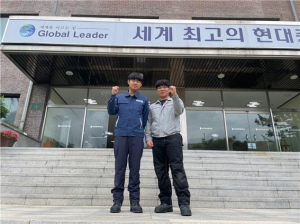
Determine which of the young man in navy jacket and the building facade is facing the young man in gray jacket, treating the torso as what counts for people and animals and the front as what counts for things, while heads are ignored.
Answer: the building facade

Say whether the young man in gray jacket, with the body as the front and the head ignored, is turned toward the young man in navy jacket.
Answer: no

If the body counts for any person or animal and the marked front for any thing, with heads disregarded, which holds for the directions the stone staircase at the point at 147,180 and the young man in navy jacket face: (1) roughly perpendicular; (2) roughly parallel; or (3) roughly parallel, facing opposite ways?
roughly parallel

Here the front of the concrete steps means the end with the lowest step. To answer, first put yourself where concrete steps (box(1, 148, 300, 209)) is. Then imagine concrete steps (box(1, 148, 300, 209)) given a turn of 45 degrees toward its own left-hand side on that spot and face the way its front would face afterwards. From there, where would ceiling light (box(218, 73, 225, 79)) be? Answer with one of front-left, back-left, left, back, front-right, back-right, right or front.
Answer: left

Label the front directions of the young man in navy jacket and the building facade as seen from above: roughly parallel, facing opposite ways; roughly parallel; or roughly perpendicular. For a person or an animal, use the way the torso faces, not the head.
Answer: roughly parallel

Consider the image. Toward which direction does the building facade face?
toward the camera

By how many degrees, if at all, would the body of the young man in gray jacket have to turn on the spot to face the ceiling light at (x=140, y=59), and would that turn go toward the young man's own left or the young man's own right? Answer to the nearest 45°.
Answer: approximately 180°

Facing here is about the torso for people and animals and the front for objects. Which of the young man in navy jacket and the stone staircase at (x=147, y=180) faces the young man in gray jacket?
the stone staircase

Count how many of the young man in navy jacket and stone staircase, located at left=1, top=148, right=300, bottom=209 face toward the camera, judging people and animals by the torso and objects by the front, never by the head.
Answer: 2

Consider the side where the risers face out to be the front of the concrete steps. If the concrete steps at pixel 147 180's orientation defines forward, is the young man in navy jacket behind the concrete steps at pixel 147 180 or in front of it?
in front

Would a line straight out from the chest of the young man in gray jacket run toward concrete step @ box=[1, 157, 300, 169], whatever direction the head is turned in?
no

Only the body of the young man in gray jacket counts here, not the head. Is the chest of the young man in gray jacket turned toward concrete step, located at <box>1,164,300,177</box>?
no

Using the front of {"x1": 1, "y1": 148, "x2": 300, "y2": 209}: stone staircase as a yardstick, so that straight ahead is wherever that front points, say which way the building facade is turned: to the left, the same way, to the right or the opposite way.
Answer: the same way

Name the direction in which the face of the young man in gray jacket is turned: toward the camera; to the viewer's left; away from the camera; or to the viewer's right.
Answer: toward the camera

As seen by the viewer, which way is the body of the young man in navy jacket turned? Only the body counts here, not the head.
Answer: toward the camera

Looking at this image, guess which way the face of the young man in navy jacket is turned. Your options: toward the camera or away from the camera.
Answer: toward the camera

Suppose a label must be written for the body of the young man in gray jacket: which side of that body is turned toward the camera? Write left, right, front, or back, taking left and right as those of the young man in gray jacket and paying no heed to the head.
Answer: front
